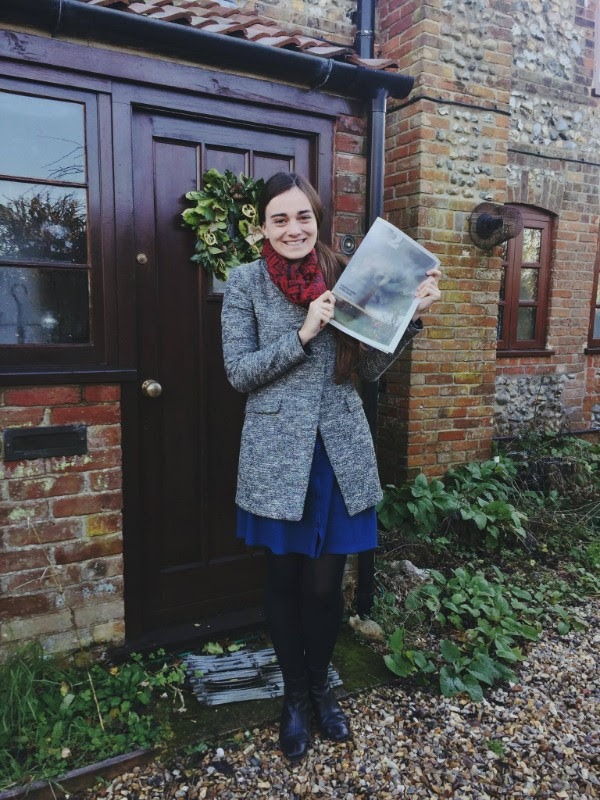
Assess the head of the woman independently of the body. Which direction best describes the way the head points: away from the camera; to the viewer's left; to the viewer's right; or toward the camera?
toward the camera

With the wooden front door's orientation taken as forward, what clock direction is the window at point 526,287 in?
The window is roughly at 9 o'clock from the wooden front door.

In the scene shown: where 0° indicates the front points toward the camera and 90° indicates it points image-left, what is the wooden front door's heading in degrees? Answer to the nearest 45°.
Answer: approximately 315°

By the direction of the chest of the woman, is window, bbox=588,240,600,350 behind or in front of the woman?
behind

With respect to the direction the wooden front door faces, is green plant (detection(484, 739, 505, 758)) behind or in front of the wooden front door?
in front

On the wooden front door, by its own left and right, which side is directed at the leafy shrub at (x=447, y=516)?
left

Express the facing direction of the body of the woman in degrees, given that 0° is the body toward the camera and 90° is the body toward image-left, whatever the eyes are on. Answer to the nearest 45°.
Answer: approximately 0°

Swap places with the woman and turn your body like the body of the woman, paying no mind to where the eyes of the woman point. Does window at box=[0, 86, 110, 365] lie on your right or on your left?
on your right

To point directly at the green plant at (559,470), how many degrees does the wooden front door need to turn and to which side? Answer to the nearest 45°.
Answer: approximately 90° to its left

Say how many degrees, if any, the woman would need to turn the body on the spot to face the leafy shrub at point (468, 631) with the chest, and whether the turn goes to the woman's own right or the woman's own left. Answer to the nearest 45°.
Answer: approximately 135° to the woman's own left

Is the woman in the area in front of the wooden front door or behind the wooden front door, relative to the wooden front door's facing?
in front

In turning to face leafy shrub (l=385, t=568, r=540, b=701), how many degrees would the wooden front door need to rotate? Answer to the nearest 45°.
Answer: approximately 45° to its left

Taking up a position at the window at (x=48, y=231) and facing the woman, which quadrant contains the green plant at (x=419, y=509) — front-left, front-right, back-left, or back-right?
front-left

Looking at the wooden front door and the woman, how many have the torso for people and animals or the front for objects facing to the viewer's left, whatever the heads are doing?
0
